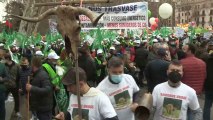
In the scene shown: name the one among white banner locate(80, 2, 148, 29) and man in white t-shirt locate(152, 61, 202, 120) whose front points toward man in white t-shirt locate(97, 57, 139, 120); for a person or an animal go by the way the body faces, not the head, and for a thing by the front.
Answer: the white banner

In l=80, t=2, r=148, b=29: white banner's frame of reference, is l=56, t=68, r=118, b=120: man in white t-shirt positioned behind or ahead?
ahead

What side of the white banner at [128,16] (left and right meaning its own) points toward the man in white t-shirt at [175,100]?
front

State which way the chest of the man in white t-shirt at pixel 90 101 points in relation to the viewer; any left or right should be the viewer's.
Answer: facing the viewer and to the left of the viewer

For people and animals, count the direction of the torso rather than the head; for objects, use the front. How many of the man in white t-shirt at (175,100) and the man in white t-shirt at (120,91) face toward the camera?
2

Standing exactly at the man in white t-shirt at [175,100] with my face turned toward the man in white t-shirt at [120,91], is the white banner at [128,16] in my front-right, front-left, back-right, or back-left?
front-right

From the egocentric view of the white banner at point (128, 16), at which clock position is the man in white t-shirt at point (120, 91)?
The man in white t-shirt is roughly at 12 o'clock from the white banner.

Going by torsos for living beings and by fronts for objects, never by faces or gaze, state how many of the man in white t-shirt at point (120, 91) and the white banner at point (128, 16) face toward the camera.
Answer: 2

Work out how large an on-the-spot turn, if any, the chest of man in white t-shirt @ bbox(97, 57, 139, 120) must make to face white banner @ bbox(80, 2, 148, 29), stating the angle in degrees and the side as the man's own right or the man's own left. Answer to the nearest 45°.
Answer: approximately 180°

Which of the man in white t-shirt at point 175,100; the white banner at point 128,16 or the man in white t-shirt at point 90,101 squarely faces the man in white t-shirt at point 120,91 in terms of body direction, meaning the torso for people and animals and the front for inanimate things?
the white banner

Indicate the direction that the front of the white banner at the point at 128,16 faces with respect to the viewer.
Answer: facing the viewer
